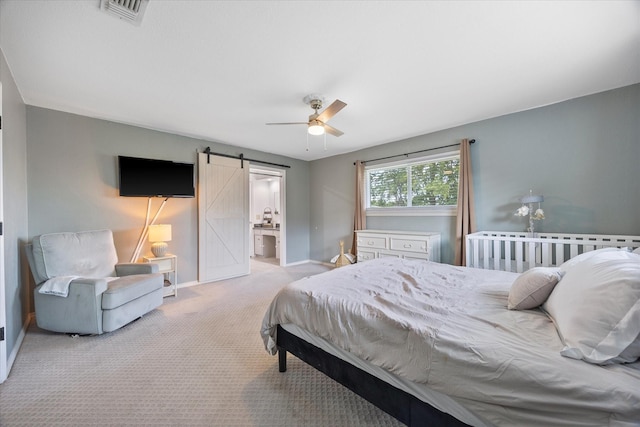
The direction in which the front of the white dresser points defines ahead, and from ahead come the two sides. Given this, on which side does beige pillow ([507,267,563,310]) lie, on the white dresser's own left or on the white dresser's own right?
on the white dresser's own left

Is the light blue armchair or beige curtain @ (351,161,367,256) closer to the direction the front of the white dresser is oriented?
the light blue armchair

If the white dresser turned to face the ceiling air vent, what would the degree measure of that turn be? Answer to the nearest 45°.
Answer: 0° — it already faces it

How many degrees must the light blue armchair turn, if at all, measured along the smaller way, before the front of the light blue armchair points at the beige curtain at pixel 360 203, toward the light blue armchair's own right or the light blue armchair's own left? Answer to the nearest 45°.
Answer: approximately 45° to the light blue armchair's own left

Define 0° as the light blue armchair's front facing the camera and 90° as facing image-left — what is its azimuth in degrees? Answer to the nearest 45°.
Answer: approximately 315°

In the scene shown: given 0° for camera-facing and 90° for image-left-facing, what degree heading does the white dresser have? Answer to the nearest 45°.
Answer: approximately 45°

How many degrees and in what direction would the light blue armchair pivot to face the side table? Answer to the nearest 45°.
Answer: approximately 90° to its left

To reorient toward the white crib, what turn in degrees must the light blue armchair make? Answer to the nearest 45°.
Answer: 0° — it already faces it

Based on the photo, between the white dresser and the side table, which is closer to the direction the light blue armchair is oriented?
the white dresser
